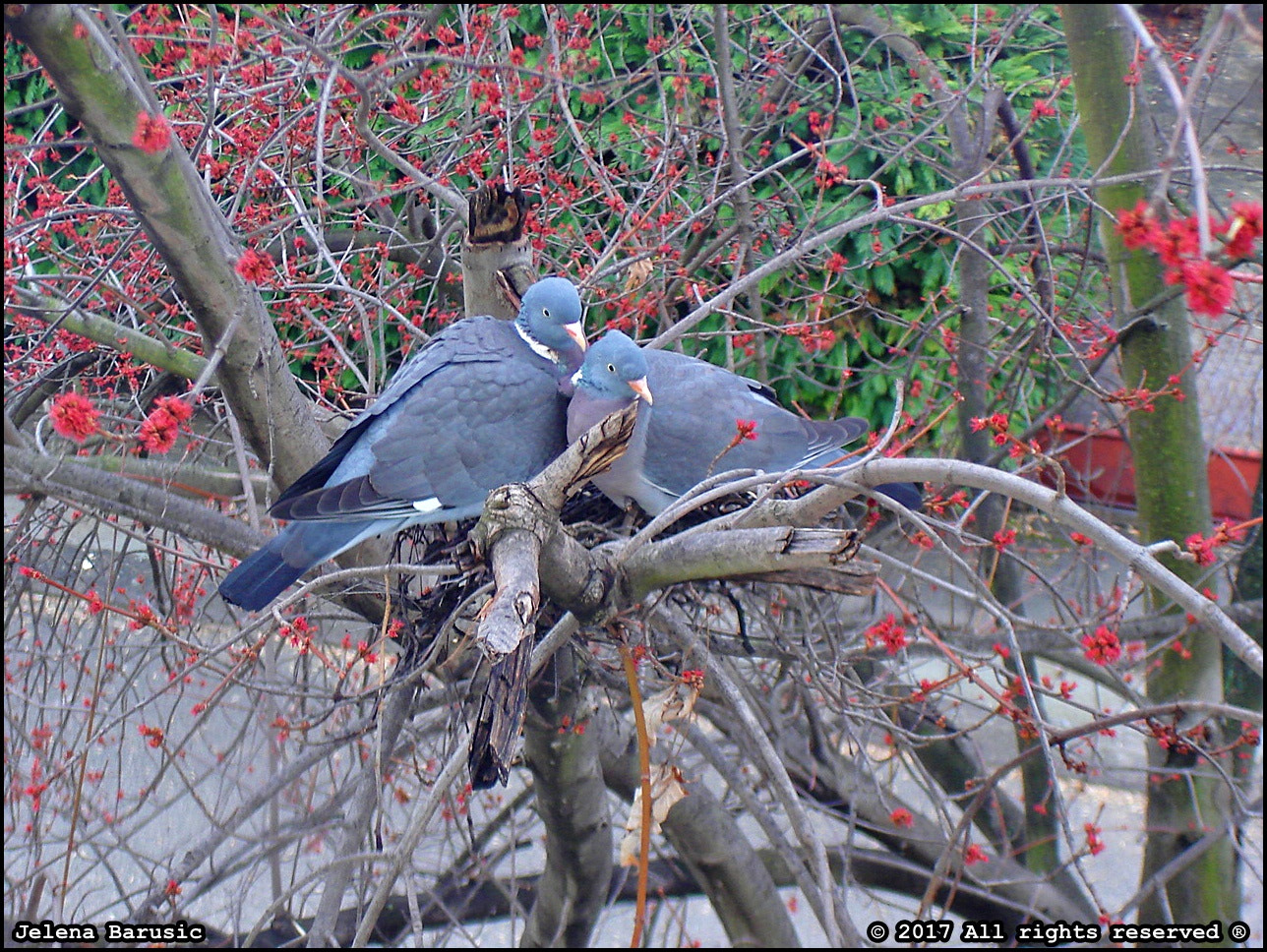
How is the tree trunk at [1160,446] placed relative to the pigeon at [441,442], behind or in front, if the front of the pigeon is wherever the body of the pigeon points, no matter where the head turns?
in front

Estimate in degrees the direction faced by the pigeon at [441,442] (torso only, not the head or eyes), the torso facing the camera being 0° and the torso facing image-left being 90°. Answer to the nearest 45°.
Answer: approximately 270°

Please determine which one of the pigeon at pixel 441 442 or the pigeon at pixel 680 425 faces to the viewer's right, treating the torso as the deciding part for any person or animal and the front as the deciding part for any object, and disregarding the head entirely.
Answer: the pigeon at pixel 441 442

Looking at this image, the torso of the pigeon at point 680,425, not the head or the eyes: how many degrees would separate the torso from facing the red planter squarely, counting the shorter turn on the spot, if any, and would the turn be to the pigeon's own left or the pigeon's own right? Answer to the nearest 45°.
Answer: approximately 135° to the pigeon's own right

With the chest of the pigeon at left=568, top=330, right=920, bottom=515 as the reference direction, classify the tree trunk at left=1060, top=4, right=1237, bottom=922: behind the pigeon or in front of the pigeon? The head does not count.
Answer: behind

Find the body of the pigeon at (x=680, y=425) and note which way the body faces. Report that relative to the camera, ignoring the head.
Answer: to the viewer's left

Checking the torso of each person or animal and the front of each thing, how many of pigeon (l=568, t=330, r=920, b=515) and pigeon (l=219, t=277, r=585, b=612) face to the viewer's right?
1

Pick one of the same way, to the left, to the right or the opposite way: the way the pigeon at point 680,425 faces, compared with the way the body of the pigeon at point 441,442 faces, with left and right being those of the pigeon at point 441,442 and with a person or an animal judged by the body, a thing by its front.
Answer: the opposite way
